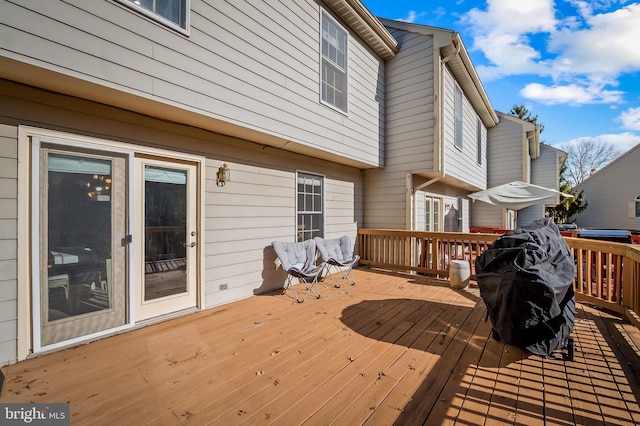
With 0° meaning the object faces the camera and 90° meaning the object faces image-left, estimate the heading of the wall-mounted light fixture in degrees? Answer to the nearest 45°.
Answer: approximately 315°

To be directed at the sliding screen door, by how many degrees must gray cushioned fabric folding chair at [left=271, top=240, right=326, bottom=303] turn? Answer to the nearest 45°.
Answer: approximately 90° to its right

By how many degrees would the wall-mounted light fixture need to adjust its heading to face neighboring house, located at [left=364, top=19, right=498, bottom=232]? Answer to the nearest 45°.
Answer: approximately 45° to its left

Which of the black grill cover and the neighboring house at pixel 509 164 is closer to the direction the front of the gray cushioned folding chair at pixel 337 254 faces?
the black grill cover

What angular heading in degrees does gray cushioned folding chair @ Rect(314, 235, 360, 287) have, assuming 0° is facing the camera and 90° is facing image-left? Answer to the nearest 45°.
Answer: approximately 315°

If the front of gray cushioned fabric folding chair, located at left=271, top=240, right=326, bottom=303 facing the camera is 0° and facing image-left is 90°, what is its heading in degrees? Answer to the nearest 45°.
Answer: approximately 315°

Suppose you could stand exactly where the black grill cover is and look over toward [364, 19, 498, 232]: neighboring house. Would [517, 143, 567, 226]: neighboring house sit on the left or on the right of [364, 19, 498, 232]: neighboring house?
right

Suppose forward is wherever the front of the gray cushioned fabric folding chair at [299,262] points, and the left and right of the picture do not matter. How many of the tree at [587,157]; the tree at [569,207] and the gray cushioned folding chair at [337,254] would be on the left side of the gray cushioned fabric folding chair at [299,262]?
3

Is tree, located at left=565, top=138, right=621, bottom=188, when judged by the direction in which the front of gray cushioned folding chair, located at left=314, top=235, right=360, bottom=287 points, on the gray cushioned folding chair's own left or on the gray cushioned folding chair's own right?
on the gray cushioned folding chair's own left

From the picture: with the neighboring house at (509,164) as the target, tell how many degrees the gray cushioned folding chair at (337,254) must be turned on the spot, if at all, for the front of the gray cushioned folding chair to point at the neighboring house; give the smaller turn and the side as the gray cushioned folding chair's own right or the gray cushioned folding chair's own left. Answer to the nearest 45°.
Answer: approximately 90° to the gray cushioned folding chair's own left
